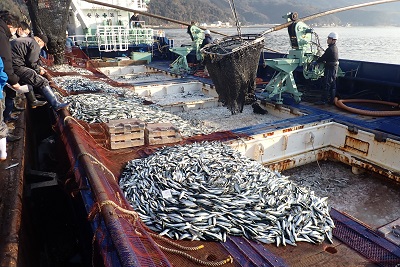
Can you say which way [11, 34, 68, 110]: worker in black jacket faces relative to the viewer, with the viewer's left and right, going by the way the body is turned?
facing to the right of the viewer

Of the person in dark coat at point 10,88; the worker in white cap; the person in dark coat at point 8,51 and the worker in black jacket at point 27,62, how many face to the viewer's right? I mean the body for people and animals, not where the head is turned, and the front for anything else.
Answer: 3

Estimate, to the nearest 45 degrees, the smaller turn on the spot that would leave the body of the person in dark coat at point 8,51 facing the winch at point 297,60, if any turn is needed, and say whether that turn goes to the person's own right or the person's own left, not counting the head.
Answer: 0° — they already face it

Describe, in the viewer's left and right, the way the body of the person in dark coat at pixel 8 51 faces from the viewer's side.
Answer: facing to the right of the viewer

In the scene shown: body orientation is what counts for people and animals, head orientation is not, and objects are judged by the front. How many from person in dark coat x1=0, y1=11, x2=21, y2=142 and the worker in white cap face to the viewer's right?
1

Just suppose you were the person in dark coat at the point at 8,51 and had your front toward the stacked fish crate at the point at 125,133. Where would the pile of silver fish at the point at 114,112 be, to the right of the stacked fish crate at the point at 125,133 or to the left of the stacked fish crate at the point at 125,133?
left

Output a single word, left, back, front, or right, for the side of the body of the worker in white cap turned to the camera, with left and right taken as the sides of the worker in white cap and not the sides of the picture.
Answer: left

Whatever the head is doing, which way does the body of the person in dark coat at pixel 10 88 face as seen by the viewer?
to the viewer's right

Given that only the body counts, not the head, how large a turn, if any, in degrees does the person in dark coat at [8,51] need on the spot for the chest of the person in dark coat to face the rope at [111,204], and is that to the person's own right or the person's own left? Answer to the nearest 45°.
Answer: approximately 90° to the person's own right

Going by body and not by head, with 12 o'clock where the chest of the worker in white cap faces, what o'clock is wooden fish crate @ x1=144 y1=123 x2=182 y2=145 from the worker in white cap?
The wooden fish crate is roughly at 10 o'clock from the worker in white cap.
